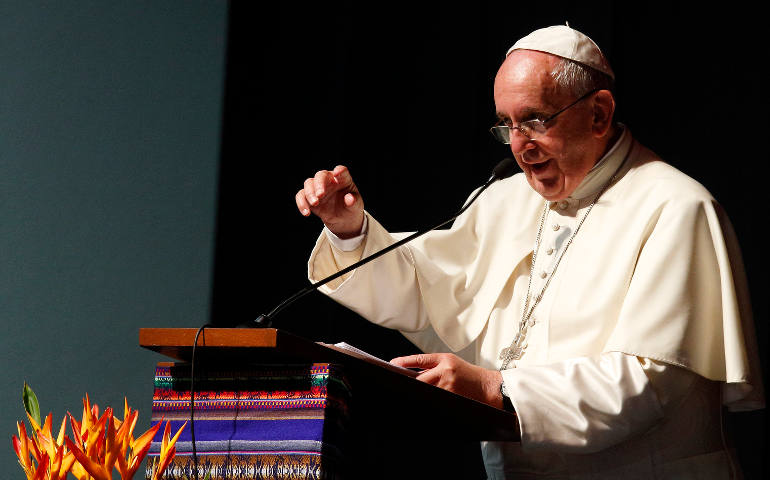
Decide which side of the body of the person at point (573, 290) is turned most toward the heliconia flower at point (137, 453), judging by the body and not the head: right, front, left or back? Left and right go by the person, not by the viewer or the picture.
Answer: front

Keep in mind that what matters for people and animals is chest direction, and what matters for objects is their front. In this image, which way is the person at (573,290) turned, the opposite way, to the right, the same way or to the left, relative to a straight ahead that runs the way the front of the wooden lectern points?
the same way

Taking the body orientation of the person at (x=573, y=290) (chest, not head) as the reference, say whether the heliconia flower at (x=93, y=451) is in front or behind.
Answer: in front

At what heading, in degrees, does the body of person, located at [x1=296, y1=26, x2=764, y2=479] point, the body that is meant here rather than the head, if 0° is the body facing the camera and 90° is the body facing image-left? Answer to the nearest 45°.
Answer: approximately 45°

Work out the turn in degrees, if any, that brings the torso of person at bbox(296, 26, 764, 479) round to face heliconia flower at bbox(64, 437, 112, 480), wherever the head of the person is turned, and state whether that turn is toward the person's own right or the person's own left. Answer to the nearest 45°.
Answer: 0° — they already face it
